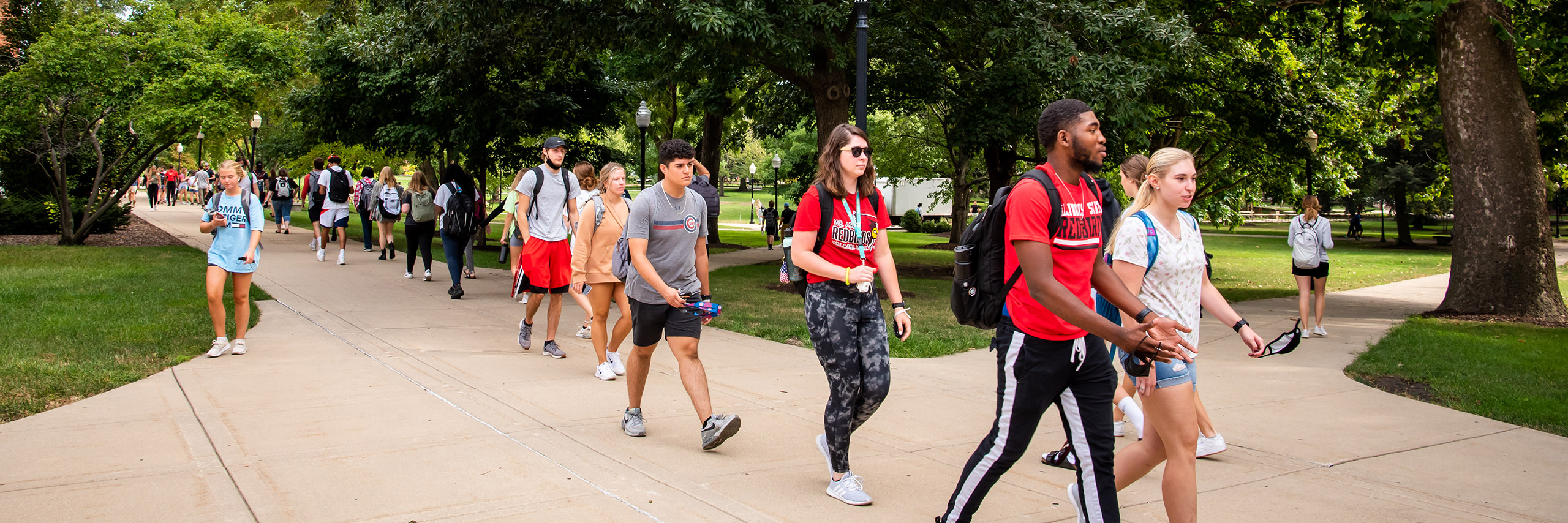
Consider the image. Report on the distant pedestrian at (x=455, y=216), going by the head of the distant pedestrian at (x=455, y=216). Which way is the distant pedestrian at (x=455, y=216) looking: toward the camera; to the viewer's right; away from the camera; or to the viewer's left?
away from the camera

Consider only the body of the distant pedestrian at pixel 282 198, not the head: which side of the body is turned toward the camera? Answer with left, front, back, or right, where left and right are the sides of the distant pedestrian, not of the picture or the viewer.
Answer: back

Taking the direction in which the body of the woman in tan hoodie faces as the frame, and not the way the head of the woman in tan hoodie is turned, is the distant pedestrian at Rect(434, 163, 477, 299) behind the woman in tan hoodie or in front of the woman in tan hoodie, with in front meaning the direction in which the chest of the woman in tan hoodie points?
behind

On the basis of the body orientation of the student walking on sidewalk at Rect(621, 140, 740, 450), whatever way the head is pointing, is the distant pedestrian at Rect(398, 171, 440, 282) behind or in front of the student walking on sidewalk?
behind

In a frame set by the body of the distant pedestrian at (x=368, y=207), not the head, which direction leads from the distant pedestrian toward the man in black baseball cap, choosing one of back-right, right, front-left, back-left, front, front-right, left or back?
back

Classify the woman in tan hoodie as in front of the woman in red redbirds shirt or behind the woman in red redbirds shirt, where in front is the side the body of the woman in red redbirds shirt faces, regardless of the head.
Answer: behind

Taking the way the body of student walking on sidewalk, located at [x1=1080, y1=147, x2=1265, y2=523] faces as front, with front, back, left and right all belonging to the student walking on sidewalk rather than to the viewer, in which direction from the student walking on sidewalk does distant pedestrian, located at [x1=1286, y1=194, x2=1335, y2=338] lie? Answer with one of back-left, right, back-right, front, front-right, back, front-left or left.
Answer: back-left

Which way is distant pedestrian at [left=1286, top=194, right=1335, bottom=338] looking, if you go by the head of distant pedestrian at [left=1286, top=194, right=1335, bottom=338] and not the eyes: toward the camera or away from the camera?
away from the camera

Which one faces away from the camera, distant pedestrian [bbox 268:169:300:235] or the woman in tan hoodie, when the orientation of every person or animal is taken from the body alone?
the distant pedestrian

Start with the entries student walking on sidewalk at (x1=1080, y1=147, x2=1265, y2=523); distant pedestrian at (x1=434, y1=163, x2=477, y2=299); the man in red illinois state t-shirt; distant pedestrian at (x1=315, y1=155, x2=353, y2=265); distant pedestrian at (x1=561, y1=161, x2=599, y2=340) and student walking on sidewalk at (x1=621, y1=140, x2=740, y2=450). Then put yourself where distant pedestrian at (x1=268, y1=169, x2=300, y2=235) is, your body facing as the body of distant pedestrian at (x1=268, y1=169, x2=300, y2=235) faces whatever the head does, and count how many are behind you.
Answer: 6

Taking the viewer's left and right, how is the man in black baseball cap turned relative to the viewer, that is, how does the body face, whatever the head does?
facing the viewer and to the right of the viewer

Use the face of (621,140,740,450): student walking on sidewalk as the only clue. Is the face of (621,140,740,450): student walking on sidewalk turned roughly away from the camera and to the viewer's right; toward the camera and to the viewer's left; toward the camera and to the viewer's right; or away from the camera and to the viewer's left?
toward the camera and to the viewer's right

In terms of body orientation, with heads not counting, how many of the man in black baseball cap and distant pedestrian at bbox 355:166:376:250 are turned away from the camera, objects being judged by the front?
1

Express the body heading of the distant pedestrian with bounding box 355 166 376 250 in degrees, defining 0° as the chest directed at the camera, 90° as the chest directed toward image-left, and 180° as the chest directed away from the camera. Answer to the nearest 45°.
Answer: approximately 180°

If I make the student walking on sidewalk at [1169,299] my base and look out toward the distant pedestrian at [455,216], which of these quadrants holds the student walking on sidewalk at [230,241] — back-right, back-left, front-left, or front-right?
front-left
